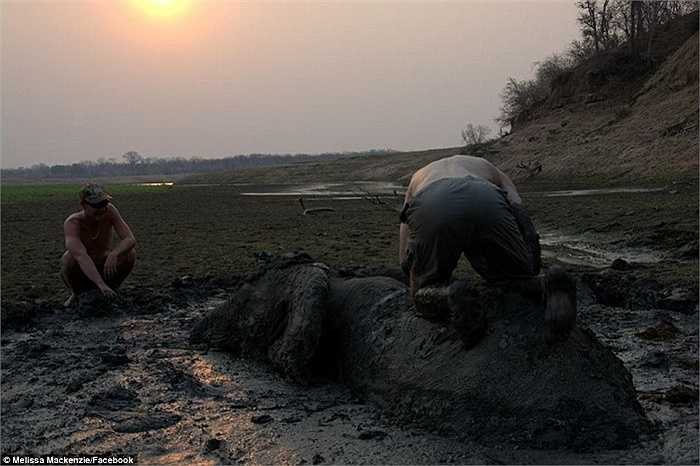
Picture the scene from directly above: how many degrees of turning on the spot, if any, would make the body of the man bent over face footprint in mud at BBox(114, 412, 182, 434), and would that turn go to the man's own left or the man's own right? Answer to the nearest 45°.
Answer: approximately 90° to the man's own left

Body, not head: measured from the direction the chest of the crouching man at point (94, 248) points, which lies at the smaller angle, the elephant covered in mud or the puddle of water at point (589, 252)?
the elephant covered in mud

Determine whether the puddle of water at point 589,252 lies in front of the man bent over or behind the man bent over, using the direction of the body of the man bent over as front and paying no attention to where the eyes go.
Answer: in front

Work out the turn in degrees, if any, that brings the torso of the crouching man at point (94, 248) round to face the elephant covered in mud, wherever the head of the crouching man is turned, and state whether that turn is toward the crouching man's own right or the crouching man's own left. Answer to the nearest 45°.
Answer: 0° — they already face it

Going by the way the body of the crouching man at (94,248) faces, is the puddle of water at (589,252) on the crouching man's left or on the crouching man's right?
on the crouching man's left

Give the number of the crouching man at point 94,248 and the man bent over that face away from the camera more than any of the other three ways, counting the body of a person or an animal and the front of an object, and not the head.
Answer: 1

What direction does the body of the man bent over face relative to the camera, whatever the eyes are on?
away from the camera

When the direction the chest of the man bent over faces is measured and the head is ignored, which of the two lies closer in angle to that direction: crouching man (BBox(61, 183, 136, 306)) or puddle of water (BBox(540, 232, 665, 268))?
the puddle of water

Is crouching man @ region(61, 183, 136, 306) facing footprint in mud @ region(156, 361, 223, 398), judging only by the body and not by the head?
yes

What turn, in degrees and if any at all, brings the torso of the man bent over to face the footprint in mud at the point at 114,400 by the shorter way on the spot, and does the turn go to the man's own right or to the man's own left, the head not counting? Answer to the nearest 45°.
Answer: approximately 90° to the man's own left

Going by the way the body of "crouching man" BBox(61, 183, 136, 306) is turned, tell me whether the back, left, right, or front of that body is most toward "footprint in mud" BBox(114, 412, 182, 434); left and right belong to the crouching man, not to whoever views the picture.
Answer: front

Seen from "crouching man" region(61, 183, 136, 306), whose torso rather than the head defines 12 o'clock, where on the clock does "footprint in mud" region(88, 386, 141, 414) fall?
The footprint in mud is roughly at 12 o'clock from the crouching man.
